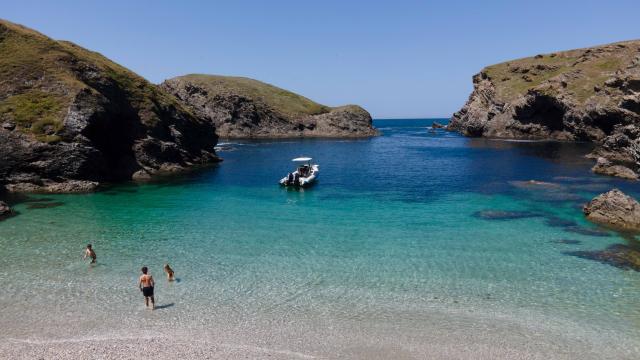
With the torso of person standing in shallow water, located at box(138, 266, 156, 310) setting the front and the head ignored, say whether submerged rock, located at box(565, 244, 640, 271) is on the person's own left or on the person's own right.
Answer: on the person's own right

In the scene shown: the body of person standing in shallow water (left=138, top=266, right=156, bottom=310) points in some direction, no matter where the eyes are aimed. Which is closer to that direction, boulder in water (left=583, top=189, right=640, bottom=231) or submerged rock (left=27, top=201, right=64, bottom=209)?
the submerged rock

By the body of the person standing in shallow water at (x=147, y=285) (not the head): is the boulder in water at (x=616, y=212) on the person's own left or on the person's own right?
on the person's own right

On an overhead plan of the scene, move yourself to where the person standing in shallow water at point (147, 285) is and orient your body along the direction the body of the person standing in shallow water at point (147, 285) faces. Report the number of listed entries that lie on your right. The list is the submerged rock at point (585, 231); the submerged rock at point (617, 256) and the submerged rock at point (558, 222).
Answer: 3

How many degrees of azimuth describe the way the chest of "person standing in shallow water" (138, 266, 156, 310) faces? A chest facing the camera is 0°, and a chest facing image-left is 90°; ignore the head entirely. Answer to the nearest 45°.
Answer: approximately 180°

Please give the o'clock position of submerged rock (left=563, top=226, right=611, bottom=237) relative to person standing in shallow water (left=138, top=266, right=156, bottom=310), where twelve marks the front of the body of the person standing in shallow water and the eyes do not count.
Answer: The submerged rock is roughly at 3 o'clock from the person standing in shallow water.

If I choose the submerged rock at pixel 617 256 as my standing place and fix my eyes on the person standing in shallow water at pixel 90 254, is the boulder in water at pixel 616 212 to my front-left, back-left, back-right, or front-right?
back-right

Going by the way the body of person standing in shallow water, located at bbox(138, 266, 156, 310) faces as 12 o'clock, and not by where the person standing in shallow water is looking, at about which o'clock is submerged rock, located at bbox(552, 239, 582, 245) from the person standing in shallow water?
The submerged rock is roughly at 3 o'clock from the person standing in shallow water.

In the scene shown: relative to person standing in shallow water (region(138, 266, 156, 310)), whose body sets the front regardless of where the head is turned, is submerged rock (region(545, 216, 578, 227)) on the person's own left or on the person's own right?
on the person's own right

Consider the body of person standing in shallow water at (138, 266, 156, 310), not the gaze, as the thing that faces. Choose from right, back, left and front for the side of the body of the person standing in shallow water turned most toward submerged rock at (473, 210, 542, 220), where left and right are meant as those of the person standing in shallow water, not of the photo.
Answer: right

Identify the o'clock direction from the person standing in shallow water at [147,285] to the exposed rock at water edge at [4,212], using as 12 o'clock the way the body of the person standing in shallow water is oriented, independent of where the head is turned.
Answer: The exposed rock at water edge is roughly at 11 o'clock from the person standing in shallow water.
